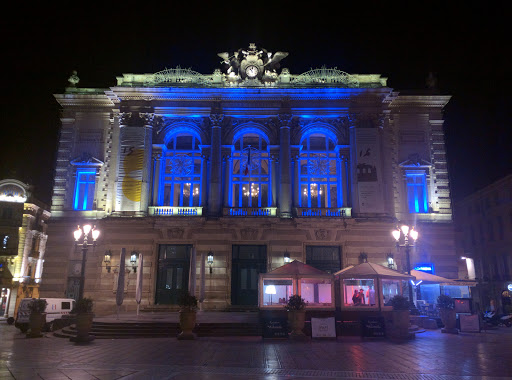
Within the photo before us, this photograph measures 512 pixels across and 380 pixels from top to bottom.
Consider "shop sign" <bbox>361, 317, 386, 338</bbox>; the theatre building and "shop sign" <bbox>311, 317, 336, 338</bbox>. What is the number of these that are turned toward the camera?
3

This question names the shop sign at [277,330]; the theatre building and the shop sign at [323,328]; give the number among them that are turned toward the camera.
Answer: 3

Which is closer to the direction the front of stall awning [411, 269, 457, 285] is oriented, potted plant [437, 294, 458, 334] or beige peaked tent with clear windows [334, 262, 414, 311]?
the potted plant

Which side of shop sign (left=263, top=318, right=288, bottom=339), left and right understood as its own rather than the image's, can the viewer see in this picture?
front

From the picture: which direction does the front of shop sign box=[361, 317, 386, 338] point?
toward the camera

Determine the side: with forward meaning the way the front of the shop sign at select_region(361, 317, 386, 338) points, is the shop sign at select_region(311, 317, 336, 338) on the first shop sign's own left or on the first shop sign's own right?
on the first shop sign's own right

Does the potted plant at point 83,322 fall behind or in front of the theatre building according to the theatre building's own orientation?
in front

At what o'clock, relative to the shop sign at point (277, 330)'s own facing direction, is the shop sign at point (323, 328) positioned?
the shop sign at point (323, 328) is roughly at 9 o'clock from the shop sign at point (277, 330).

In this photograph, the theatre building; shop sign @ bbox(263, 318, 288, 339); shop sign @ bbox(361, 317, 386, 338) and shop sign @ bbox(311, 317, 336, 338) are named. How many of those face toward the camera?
4

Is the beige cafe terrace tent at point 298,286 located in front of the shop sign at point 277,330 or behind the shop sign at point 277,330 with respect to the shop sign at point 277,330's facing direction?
behind

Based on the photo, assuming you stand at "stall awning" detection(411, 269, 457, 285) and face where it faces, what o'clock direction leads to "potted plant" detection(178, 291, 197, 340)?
The potted plant is roughly at 3 o'clock from the stall awning.

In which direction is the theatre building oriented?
toward the camera

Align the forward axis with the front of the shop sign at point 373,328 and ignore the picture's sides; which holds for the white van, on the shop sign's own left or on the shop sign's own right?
on the shop sign's own right

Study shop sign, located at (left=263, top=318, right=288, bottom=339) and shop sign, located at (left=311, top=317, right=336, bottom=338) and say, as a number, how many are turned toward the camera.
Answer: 2
